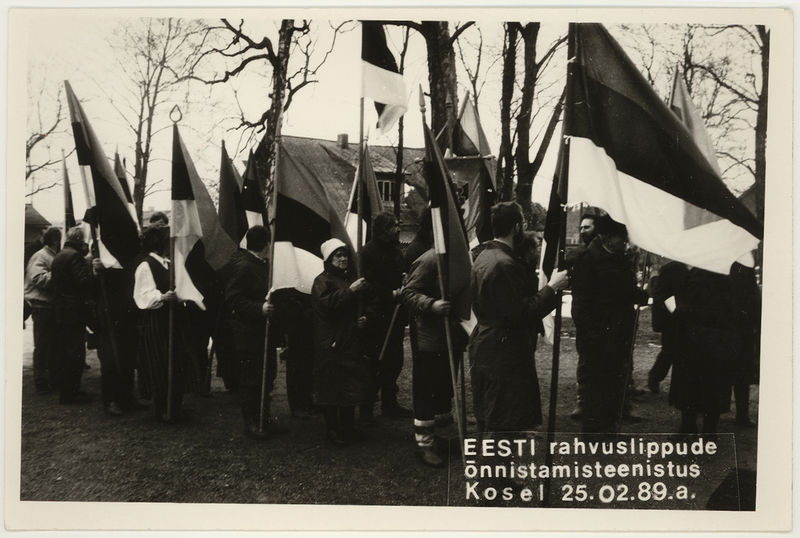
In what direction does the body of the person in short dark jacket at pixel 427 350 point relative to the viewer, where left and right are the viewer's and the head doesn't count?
facing to the right of the viewer

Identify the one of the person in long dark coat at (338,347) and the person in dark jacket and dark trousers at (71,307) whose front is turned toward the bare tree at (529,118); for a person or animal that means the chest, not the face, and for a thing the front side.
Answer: the person in dark jacket and dark trousers at (71,307)

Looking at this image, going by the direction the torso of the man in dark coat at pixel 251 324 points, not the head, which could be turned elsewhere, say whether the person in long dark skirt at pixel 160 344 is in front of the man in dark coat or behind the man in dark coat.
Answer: behind

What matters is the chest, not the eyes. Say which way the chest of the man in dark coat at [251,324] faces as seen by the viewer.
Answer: to the viewer's right

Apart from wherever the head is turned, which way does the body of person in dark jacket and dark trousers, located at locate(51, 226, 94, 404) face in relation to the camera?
to the viewer's right

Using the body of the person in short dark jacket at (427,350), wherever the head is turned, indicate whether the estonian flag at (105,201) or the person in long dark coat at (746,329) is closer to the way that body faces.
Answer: the person in long dark coat

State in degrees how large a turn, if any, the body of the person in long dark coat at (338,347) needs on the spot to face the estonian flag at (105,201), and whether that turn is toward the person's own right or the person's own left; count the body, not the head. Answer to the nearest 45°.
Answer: approximately 135° to the person's own right
